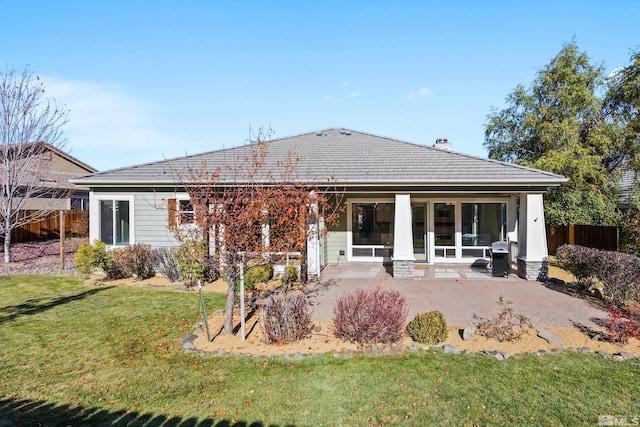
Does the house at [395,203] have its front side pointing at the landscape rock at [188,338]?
no

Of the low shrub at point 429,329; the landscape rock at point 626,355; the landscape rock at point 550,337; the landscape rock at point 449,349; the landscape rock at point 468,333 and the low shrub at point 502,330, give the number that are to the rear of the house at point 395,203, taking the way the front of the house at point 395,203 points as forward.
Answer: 6

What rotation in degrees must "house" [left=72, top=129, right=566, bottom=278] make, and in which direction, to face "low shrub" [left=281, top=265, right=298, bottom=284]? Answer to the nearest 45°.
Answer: approximately 135° to its left

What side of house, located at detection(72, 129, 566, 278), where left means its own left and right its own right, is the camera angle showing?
back

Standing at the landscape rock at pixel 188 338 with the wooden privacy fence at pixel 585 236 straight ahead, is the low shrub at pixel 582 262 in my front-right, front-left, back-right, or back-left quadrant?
front-right

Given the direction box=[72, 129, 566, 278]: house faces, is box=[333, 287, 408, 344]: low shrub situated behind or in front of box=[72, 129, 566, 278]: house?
behind

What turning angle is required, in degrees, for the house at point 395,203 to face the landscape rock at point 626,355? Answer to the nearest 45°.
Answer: approximately 180°

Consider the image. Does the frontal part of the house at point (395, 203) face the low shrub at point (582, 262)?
no

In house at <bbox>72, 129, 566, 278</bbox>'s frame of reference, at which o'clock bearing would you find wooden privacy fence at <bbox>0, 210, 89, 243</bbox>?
The wooden privacy fence is roughly at 10 o'clock from the house.

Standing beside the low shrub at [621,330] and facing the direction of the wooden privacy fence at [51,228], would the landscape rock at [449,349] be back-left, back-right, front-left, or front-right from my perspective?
front-left

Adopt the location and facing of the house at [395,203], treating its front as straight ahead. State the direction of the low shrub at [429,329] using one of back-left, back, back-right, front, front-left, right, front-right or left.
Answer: back

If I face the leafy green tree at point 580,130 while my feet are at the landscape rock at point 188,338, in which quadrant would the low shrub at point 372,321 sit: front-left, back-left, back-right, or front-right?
front-right

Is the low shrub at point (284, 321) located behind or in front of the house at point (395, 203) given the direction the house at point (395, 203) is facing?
behind

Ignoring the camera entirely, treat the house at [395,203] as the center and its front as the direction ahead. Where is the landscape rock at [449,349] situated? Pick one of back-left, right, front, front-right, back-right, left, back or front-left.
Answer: back

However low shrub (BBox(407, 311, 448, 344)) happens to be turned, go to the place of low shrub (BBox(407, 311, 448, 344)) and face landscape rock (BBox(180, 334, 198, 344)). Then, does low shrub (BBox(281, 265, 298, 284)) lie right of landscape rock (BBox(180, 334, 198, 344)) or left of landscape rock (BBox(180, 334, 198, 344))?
right
